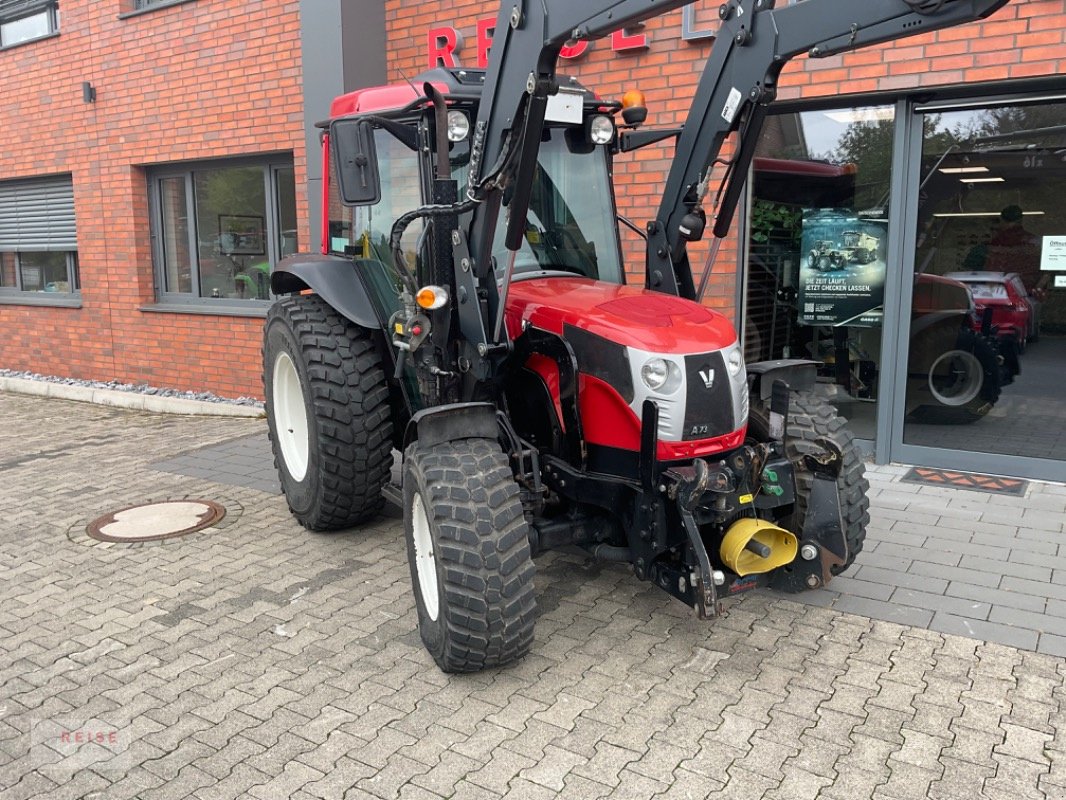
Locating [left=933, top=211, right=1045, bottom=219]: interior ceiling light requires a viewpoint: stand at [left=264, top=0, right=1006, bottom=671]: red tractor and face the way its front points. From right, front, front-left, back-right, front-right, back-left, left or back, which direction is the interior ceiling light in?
left

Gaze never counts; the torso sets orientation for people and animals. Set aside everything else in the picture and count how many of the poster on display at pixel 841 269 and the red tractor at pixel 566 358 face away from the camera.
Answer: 0

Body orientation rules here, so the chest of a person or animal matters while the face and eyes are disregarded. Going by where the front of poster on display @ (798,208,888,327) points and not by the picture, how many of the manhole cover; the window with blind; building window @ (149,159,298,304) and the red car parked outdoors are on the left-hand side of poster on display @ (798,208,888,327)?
1

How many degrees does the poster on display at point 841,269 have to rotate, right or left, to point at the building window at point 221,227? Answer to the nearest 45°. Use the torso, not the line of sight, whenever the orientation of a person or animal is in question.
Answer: approximately 90° to its right

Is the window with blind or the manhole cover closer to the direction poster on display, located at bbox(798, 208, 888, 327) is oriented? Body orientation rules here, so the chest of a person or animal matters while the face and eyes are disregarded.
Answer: the manhole cover

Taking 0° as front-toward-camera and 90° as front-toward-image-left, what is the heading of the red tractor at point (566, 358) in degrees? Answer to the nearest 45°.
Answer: approximately 315°

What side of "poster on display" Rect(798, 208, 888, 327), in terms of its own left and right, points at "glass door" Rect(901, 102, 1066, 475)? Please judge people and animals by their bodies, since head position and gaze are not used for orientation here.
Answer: left

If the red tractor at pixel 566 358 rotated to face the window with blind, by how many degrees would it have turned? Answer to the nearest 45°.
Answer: approximately 180°

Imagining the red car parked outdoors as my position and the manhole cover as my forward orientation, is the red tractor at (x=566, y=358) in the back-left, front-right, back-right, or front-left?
front-left

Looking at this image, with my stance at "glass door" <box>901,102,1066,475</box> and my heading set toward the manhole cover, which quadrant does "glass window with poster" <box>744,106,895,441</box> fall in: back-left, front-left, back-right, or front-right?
front-right

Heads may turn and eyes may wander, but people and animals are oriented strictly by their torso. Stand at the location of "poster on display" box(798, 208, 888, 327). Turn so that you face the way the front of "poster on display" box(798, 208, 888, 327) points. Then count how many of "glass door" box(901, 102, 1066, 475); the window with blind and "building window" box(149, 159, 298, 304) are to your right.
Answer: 2

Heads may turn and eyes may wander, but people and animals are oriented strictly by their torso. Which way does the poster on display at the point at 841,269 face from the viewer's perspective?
toward the camera

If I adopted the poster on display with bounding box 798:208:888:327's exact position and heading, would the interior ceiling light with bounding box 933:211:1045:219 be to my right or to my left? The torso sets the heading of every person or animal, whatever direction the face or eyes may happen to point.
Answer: on my left
